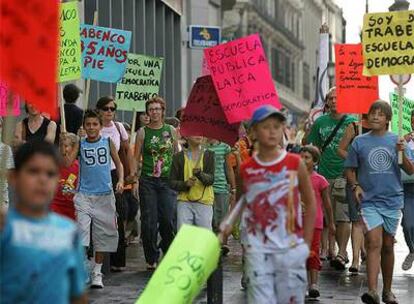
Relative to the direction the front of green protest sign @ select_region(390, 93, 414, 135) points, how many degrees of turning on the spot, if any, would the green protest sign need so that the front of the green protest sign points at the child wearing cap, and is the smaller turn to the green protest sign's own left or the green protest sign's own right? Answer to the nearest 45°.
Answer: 0° — it already faces them

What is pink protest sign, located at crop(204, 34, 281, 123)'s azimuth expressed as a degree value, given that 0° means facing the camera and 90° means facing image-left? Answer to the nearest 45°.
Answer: approximately 0°

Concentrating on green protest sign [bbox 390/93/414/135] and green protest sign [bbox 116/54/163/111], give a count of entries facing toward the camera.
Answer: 2

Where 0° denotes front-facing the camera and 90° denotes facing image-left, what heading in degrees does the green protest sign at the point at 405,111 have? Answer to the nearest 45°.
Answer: approximately 0°

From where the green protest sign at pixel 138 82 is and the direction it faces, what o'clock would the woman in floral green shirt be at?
The woman in floral green shirt is roughly at 12 o'clock from the green protest sign.

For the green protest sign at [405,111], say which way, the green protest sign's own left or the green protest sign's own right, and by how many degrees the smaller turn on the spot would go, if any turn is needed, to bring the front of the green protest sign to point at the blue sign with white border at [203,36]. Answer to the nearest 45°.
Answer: approximately 135° to the green protest sign's own right

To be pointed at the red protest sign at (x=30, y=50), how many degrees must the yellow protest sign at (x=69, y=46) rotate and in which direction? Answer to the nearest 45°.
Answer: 0° — it already faces it

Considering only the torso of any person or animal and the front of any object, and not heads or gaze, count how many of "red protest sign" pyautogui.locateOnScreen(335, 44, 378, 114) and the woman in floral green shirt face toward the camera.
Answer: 2
